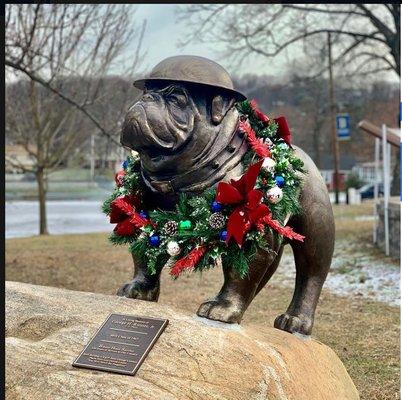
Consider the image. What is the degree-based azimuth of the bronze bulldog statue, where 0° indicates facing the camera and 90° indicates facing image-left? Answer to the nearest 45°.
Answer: approximately 45°
